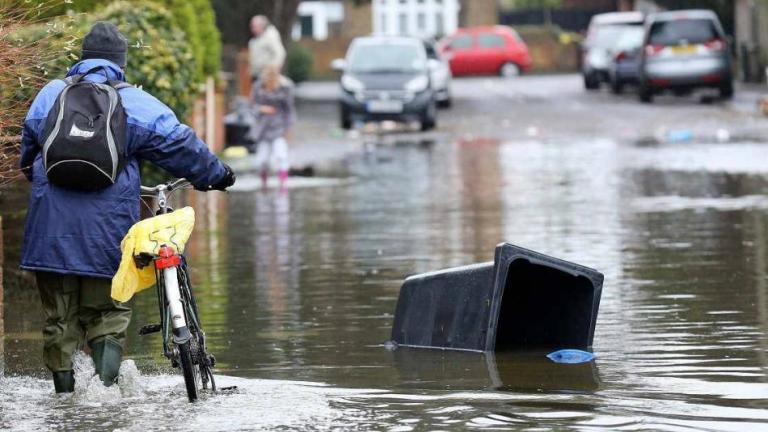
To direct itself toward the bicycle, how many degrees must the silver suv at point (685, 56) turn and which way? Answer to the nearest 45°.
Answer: approximately 180°

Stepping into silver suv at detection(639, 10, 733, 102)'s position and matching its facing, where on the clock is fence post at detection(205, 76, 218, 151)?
The fence post is roughly at 7 o'clock from the silver suv.

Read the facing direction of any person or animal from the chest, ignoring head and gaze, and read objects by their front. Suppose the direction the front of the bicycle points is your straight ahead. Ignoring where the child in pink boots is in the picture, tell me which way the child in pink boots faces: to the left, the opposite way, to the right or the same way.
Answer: the opposite way

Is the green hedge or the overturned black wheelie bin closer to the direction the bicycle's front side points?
the green hedge

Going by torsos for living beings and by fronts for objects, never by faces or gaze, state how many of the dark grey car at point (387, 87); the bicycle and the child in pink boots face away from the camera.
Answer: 1

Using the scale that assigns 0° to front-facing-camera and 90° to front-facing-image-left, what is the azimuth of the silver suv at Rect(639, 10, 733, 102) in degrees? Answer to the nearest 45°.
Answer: approximately 180°

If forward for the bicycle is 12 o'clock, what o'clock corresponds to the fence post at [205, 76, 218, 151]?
The fence post is roughly at 12 o'clock from the bicycle.

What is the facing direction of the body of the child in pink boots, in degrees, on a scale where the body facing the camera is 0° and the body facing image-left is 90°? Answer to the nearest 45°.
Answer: approximately 0°

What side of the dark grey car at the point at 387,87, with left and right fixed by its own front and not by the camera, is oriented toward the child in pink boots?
front

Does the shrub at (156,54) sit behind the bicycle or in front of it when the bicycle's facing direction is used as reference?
in front

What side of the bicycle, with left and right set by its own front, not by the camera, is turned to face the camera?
back
